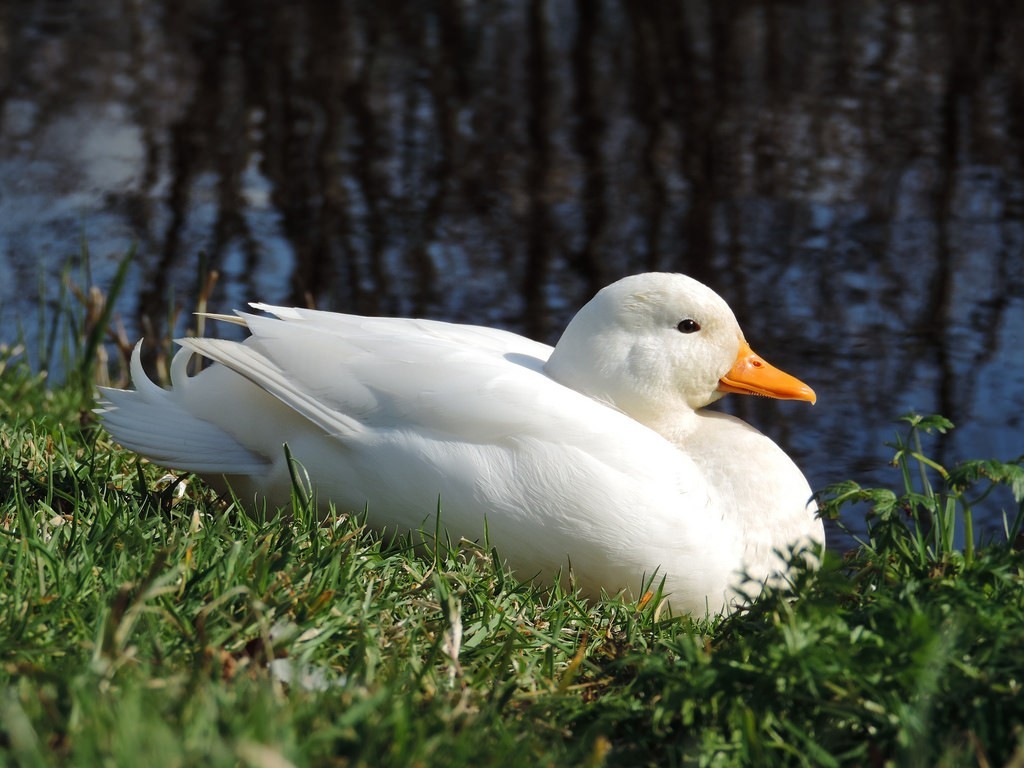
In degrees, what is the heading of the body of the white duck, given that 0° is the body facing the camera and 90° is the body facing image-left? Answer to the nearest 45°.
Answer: approximately 270°
